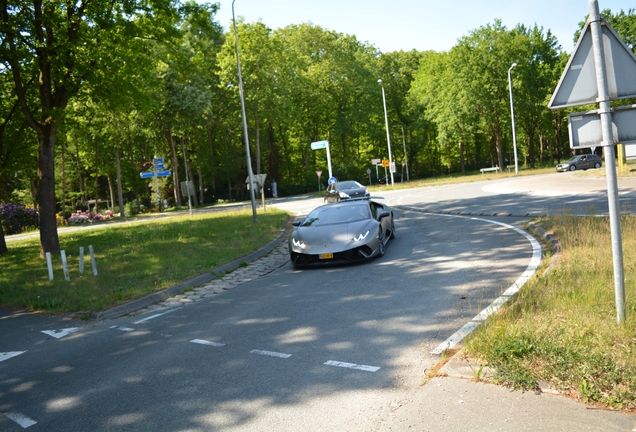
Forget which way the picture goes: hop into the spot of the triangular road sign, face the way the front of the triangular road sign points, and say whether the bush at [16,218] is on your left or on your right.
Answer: on your left

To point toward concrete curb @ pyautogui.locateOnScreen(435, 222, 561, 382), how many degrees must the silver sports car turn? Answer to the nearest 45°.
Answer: approximately 45° to its left

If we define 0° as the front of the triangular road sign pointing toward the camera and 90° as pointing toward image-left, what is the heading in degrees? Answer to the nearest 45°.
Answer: approximately 180°

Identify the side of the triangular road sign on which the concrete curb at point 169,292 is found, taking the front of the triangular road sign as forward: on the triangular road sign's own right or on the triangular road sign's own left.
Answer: on the triangular road sign's own left

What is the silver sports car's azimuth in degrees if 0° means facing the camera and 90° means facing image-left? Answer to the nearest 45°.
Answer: approximately 45°

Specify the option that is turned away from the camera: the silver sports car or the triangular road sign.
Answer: the triangular road sign

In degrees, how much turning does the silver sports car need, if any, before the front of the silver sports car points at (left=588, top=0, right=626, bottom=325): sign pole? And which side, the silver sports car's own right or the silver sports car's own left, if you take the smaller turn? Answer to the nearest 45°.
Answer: approximately 45° to the silver sports car's own left
